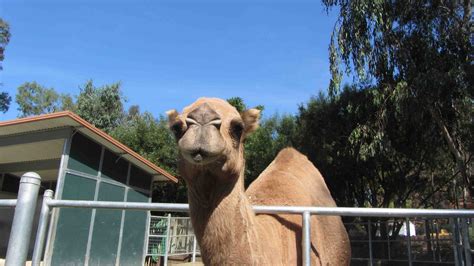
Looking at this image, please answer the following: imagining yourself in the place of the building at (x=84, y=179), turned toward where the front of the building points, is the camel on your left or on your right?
on your left

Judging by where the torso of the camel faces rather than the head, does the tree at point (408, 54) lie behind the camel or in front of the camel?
behind

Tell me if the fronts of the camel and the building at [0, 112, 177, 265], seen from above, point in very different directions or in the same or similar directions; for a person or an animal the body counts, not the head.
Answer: same or similar directions

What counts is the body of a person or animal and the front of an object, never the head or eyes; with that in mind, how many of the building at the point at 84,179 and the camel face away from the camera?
0

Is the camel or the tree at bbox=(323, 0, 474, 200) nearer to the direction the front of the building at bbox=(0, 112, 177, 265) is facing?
the camel

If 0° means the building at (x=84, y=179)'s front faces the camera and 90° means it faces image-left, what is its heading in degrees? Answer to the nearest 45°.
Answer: approximately 45°

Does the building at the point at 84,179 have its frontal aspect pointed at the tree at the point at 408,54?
no

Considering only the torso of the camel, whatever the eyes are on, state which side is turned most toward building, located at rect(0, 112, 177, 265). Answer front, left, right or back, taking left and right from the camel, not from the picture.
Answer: right

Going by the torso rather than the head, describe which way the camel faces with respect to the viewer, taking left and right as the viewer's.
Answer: facing the viewer and to the left of the viewer

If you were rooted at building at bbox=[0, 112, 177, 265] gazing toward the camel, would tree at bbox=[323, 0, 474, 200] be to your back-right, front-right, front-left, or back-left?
front-left

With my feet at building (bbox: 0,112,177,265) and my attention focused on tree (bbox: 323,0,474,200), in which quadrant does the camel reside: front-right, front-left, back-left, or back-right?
front-right
